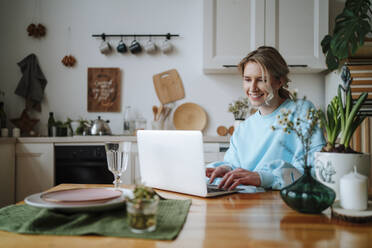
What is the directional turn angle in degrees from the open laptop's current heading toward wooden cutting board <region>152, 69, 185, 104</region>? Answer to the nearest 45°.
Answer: approximately 45° to its left

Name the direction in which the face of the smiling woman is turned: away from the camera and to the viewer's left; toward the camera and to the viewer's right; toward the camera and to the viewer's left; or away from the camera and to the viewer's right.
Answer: toward the camera and to the viewer's left

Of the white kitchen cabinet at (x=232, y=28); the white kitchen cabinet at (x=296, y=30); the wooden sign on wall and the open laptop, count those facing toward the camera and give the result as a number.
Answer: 3

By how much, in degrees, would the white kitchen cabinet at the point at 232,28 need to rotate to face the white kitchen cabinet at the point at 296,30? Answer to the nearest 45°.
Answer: approximately 90° to its left

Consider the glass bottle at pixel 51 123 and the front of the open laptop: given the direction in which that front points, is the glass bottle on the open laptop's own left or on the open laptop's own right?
on the open laptop's own left

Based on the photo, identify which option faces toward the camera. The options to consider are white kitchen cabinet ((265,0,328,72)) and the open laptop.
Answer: the white kitchen cabinet

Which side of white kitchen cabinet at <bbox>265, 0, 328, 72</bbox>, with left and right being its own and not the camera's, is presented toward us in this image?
front

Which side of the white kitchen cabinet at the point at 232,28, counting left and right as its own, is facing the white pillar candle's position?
front

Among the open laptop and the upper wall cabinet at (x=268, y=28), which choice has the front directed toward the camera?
the upper wall cabinet

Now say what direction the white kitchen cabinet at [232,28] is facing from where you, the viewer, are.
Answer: facing the viewer

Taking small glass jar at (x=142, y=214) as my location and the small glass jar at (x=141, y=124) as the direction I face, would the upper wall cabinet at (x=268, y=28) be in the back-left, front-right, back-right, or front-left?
front-right

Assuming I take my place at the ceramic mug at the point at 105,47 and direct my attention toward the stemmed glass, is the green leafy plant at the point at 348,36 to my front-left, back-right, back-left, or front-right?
front-left

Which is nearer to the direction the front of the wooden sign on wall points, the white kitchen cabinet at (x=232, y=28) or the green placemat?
the green placemat

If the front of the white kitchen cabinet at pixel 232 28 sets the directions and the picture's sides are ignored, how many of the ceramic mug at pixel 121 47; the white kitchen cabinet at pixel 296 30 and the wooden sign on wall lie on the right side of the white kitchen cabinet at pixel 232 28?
2

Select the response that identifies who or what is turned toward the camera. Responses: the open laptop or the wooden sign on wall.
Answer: the wooden sign on wall

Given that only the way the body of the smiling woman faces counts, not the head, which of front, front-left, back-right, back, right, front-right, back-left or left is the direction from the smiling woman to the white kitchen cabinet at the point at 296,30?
back-right

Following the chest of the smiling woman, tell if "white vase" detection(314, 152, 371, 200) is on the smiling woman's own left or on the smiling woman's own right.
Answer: on the smiling woman's own left

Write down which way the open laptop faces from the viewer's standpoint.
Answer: facing away from the viewer and to the right of the viewer

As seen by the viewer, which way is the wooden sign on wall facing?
toward the camera

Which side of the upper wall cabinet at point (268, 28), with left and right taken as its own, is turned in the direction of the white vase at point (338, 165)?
front

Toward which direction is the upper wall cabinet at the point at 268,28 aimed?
toward the camera
